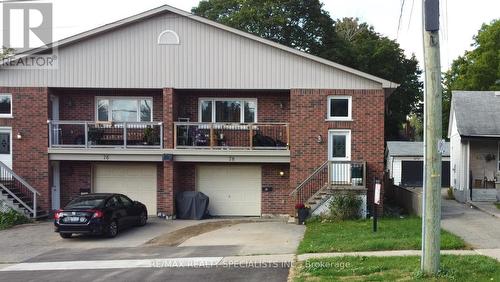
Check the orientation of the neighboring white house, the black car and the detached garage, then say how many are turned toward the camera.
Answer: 2

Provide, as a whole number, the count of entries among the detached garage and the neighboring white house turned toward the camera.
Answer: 2

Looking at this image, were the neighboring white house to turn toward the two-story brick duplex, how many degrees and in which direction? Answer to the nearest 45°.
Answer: approximately 45° to its right

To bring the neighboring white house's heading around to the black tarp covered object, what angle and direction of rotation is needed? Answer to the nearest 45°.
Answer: approximately 45° to its right

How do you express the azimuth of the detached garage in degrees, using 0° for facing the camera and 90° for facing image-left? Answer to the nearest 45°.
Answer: approximately 0°

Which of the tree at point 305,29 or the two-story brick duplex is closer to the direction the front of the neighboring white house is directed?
the two-story brick duplex

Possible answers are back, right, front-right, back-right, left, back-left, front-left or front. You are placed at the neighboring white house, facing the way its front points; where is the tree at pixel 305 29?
back-right

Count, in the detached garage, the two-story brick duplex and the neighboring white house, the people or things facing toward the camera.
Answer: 3

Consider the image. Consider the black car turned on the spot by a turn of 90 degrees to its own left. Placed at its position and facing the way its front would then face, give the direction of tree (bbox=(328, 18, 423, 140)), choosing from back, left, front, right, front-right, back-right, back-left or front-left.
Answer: right

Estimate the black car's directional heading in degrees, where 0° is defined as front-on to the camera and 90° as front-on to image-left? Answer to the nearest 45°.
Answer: approximately 225°

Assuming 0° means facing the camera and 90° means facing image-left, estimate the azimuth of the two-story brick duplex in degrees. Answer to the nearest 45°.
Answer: approximately 0°

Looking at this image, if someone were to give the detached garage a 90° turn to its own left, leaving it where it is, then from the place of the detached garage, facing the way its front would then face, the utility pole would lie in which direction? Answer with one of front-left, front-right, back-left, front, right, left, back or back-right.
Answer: right
